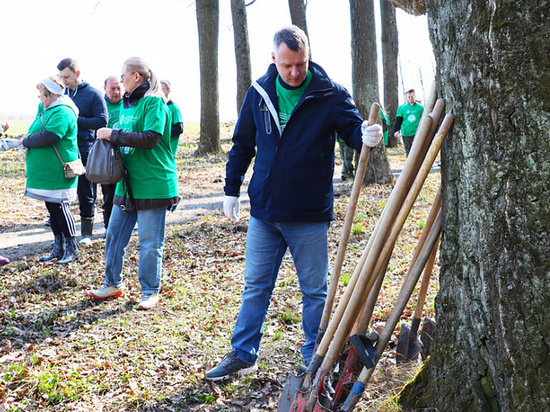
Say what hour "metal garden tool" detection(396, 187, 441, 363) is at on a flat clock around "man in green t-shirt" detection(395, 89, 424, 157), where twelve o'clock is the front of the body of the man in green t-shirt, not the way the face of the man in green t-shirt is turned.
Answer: The metal garden tool is roughly at 12 o'clock from the man in green t-shirt.

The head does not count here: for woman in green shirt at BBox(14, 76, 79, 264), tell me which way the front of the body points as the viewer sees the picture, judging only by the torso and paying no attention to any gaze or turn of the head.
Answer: to the viewer's left

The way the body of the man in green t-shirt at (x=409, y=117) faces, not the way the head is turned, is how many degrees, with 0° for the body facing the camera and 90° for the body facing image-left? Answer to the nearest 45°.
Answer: approximately 0°

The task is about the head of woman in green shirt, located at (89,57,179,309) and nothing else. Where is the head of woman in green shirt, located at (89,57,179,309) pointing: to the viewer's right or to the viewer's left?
to the viewer's left

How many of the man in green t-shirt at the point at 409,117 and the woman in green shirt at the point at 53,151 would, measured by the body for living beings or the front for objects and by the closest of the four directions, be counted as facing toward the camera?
1

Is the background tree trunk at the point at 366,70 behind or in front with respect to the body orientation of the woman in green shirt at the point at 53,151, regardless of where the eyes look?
behind

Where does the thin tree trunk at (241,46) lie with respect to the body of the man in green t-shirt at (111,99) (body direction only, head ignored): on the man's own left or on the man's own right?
on the man's own left

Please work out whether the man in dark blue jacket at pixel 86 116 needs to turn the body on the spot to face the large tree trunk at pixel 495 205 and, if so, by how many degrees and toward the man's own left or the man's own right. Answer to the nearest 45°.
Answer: approximately 45° to the man's own left
